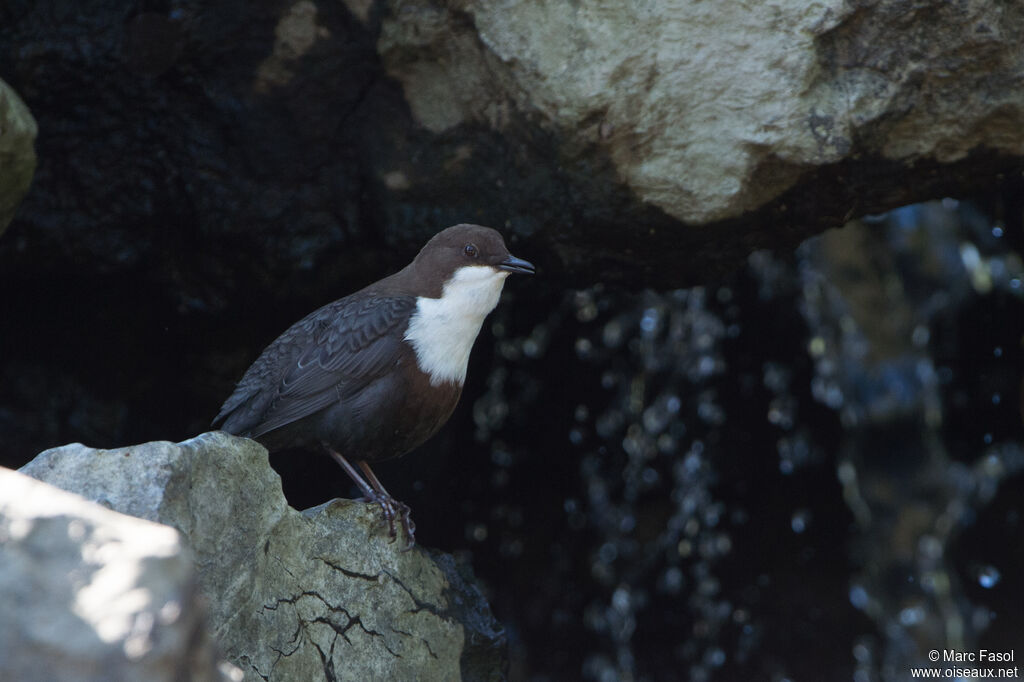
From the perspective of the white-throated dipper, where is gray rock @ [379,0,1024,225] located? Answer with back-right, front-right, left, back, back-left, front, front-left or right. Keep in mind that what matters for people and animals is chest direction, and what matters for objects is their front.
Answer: front

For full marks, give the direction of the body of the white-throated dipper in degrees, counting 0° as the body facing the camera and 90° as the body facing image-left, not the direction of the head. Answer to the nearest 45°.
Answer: approximately 270°

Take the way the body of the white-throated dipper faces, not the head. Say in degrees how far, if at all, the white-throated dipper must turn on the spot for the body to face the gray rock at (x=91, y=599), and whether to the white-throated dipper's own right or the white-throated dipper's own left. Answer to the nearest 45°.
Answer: approximately 90° to the white-throated dipper's own right
